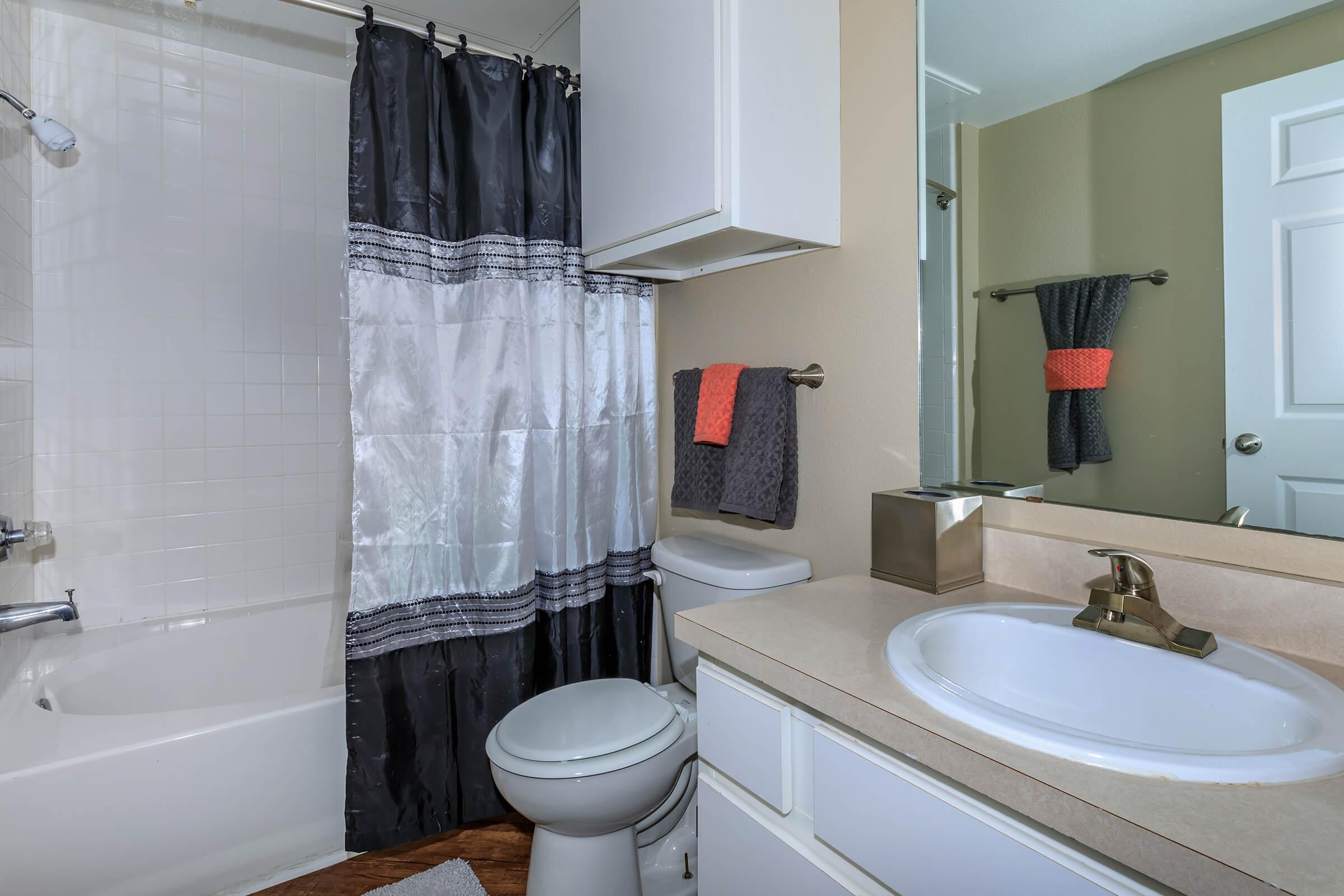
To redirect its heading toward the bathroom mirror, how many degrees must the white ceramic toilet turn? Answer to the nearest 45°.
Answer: approximately 90° to its left

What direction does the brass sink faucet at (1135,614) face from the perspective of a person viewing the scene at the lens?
facing the viewer and to the left of the viewer

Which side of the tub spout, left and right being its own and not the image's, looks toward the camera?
right

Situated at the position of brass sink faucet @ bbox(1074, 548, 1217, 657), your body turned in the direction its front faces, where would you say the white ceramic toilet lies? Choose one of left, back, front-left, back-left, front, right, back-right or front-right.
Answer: front-right

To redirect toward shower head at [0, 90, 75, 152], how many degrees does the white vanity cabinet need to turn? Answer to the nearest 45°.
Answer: approximately 45° to its right

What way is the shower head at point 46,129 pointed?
to the viewer's right

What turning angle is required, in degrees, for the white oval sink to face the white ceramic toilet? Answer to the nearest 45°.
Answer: approximately 45° to its right

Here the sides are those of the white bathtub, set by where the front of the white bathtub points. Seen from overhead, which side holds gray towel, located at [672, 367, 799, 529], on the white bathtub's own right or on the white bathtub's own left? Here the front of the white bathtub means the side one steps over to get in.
on the white bathtub's own left

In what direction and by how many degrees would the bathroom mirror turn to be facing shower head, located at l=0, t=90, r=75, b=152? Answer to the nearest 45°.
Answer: approximately 45° to its right

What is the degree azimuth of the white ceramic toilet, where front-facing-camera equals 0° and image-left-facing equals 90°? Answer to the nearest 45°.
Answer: approximately 45°
